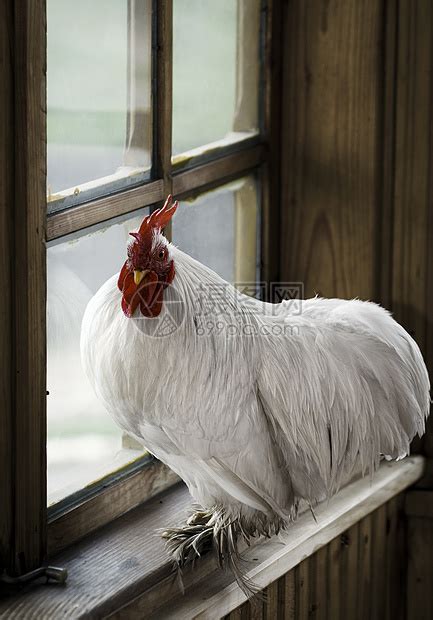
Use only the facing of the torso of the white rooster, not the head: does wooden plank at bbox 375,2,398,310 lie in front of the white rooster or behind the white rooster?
behind

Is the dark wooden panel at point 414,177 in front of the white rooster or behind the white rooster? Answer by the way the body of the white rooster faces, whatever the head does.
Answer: behind

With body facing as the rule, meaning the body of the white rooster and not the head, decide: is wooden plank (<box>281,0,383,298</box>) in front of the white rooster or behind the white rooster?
behind
